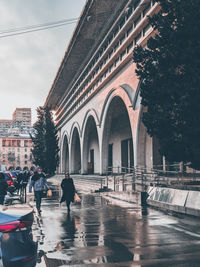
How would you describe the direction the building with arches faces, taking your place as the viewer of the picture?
facing the viewer and to the left of the viewer

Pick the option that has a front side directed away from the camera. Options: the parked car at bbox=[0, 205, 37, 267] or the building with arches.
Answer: the parked car

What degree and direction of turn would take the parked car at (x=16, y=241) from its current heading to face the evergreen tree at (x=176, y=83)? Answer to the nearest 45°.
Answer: approximately 45° to its right

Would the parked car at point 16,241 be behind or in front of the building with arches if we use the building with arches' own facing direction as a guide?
in front

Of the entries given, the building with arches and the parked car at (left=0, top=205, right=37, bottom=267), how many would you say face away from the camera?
1

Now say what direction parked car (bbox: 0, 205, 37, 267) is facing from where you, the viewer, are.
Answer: facing away from the viewer

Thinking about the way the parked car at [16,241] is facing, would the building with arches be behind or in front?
in front
